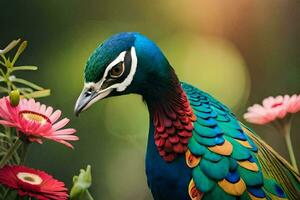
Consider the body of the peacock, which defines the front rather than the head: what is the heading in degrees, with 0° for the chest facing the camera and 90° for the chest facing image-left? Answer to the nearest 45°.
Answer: approximately 90°
